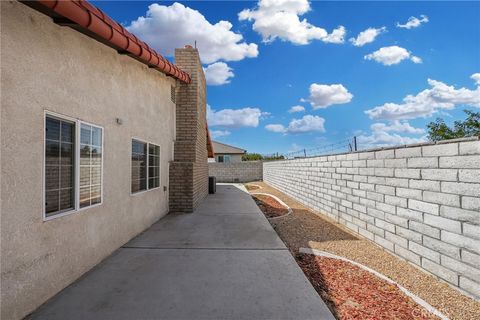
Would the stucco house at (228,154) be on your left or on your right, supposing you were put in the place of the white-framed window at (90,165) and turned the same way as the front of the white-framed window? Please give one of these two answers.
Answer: on your left

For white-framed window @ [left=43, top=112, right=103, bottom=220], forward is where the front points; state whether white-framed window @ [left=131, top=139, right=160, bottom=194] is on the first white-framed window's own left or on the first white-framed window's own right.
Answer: on the first white-framed window's own left

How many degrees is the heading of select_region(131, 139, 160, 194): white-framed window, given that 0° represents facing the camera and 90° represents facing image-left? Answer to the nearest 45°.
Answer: approximately 315°

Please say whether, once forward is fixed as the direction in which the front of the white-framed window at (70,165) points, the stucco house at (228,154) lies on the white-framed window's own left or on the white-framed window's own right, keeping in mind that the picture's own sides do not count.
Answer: on the white-framed window's own left

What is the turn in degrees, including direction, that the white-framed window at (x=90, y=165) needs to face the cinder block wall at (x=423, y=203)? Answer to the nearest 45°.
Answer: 0° — it already faces it

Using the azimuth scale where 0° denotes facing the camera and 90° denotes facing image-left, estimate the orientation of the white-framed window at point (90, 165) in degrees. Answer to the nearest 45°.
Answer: approximately 315°

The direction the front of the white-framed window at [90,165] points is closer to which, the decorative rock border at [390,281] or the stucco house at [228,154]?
the decorative rock border

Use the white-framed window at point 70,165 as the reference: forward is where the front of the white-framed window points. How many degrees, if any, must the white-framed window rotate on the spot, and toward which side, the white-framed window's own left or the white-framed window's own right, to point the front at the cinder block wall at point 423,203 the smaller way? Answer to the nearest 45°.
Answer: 0° — it already faces it
